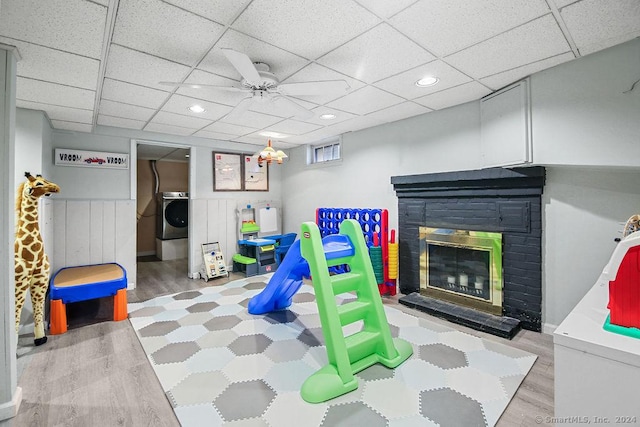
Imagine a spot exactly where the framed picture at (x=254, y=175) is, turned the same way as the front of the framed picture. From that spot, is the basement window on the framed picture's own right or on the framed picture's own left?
on the framed picture's own left

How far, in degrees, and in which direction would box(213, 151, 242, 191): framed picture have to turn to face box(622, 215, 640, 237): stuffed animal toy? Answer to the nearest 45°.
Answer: approximately 45° to its left

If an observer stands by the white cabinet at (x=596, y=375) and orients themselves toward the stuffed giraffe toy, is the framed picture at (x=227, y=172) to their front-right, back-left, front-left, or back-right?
front-right

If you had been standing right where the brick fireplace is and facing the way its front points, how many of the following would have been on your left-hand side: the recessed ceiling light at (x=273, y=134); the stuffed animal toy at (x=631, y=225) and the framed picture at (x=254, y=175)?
1

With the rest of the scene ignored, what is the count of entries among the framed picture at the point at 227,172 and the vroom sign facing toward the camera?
2

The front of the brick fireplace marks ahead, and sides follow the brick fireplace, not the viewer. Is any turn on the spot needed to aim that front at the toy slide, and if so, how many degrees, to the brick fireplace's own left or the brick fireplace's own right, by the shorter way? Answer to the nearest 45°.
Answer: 0° — it already faces it

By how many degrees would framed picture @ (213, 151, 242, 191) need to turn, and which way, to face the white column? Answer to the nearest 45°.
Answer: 0° — it already faces it

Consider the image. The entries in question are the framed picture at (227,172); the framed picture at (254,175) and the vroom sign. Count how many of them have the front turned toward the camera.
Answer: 3

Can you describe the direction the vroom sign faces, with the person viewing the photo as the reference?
facing the viewer

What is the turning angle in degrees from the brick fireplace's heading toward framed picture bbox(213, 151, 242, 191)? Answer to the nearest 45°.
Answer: approximately 45° to its right

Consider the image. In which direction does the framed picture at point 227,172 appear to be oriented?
toward the camera

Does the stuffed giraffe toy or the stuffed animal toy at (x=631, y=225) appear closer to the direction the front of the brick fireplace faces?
the stuffed giraffe toy

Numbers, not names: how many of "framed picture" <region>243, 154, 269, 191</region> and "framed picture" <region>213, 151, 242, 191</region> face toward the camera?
2

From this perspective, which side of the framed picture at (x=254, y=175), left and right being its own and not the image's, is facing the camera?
front

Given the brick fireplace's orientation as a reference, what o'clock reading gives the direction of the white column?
The white column is roughly at 12 o'clock from the brick fireplace.

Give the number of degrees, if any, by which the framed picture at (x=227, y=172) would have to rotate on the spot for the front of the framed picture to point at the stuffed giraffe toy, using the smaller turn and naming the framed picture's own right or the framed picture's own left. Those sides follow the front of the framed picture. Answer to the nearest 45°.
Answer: approximately 45° to the framed picture's own right

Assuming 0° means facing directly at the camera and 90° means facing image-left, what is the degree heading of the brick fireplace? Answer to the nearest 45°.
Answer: approximately 45°

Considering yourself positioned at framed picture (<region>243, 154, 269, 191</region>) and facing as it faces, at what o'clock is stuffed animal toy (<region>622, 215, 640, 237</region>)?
The stuffed animal toy is roughly at 11 o'clock from the framed picture.
